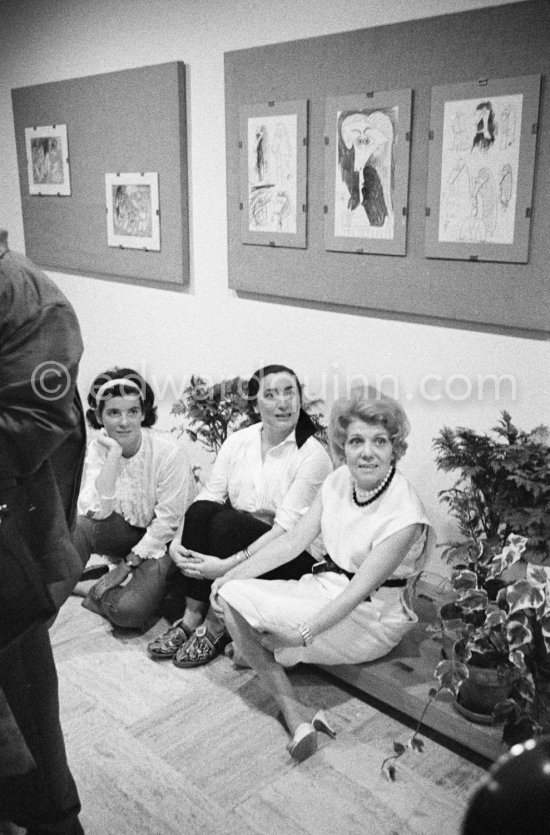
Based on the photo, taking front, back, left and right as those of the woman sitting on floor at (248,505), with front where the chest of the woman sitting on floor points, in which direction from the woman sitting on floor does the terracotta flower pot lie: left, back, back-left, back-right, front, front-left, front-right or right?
left

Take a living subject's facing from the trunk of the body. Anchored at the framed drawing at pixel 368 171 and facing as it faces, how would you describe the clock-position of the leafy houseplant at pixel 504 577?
The leafy houseplant is roughly at 10 o'clock from the framed drawing.

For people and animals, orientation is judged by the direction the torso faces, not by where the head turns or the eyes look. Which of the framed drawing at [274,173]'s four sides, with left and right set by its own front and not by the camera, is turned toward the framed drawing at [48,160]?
right

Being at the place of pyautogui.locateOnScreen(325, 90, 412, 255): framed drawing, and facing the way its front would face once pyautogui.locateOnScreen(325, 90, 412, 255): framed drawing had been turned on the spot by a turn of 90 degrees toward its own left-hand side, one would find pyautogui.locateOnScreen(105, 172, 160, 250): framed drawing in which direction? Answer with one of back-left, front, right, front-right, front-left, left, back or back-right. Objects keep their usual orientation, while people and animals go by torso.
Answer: back

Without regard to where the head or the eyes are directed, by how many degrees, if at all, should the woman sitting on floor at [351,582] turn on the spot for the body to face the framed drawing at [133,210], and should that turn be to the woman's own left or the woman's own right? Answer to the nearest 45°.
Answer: approximately 90° to the woman's own right

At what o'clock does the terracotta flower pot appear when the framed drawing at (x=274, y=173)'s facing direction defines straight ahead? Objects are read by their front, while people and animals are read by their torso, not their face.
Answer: The terracotta flower pot is roughly at 10 o'clock from the framed drawing.

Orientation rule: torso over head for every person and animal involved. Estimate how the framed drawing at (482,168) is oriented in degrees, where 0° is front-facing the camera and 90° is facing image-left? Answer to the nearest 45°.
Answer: approximately 45°

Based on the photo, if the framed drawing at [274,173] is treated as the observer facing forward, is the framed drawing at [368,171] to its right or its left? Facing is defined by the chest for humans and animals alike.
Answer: on its left
